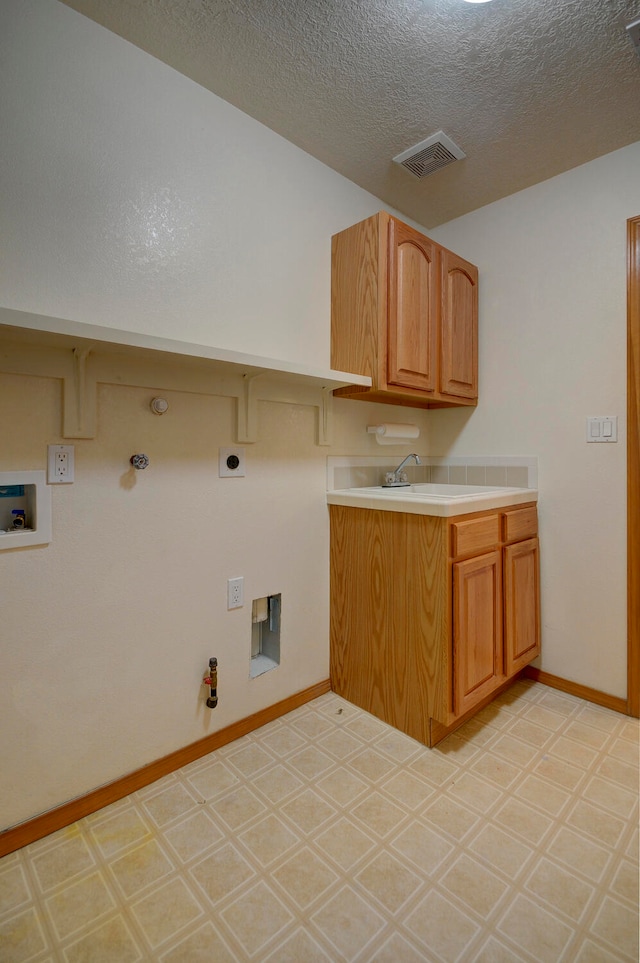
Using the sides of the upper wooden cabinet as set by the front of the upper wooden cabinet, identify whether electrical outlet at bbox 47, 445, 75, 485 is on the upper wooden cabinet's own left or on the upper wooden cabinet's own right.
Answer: on the upper wooden cabinet's own right

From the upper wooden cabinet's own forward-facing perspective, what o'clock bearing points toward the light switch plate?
The light switch plate is roughly at 10 o'clock from the upper wooden cabinet.

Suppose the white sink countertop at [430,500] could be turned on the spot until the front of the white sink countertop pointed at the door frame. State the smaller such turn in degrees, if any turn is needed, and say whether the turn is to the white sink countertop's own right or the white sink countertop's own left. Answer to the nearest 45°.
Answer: approximately 45° to the white sink countertop's own left

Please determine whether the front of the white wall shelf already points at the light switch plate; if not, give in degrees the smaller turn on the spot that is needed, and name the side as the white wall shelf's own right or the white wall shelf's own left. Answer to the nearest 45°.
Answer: approximately 45° to the white wall shelf's own left

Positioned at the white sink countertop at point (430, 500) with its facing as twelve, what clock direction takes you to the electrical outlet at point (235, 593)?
The electrical outlet is roughly at 4 o'clock from the white sink countertop.
